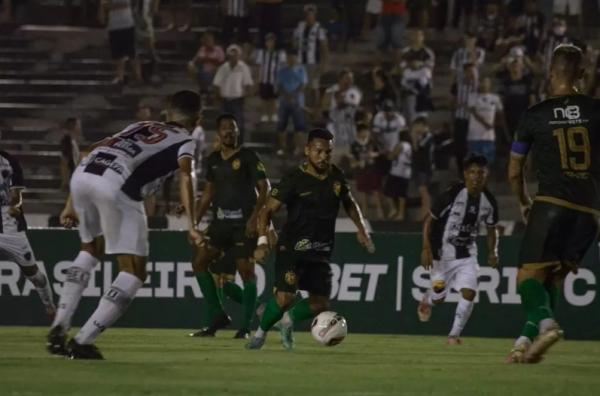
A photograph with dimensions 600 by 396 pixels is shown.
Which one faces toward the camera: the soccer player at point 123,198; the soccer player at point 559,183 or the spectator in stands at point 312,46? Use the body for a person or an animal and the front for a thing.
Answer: the spectator in stands

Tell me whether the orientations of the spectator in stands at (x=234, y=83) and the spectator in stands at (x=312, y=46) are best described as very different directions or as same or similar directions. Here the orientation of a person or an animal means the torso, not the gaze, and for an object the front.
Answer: same or similar directions

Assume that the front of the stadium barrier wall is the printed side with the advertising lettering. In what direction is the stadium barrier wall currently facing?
toward the camera

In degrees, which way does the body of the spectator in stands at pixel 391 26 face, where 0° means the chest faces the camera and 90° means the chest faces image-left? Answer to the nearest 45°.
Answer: approximately 0°

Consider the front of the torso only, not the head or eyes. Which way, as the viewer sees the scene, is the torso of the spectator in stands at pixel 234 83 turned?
toward the camera

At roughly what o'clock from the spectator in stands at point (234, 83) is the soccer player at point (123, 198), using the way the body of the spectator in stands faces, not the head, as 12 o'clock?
The soccer player is roughly at 12 o'clock from the spectator in stands.

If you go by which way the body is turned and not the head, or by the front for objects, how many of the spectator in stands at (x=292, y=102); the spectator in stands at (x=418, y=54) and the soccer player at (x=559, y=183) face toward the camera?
2

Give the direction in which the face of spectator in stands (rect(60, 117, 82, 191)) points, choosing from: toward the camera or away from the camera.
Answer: toward the camera

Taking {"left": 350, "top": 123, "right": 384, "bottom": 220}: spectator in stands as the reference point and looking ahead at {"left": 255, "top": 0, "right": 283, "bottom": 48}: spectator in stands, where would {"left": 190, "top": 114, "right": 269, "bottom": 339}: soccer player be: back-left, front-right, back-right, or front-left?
back-left

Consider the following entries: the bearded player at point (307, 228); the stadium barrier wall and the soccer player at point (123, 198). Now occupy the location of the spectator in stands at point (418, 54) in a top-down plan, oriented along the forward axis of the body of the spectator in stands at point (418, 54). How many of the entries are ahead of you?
3

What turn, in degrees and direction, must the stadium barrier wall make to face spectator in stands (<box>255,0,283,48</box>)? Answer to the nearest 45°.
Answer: approximately 180°

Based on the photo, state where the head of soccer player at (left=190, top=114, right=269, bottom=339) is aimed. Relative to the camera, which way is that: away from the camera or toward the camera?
toward the camera

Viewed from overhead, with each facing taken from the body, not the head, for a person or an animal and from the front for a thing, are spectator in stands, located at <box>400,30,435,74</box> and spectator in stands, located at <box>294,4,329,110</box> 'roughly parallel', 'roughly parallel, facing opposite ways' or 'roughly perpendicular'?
roughly parallel

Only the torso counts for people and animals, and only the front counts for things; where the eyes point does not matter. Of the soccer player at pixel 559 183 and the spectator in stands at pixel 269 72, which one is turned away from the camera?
the soccer player

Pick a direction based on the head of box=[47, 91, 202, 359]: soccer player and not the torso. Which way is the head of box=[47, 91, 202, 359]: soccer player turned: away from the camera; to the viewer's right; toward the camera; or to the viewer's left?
away from the camera

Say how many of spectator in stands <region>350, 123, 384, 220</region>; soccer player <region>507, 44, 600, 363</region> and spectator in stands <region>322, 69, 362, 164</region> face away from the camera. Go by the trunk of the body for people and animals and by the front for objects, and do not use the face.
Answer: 1

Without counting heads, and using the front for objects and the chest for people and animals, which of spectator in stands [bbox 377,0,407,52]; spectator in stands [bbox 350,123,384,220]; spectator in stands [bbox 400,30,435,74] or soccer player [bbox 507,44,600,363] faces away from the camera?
the soccer player

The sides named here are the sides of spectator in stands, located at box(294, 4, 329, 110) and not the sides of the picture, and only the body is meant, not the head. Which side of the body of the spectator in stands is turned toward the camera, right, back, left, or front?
front
